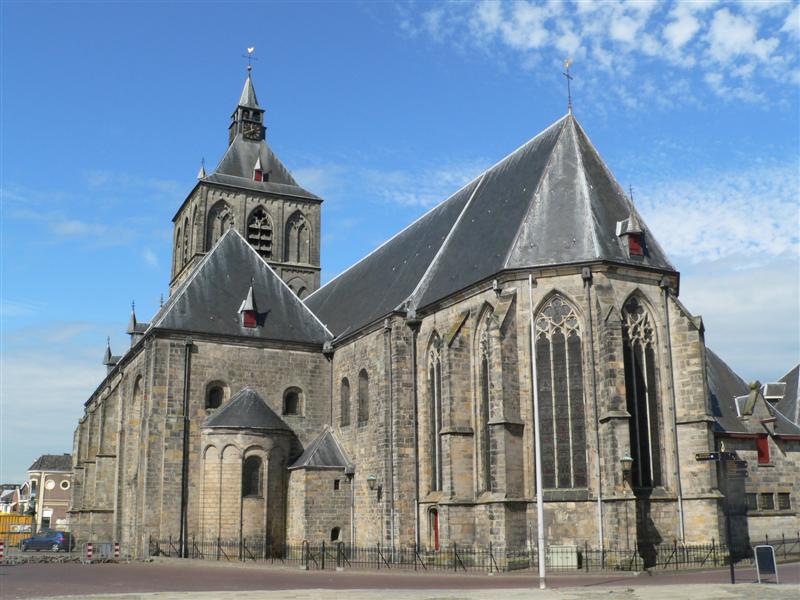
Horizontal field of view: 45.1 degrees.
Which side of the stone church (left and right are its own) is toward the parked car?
front

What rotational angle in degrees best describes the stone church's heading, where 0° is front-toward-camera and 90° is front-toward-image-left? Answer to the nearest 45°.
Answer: approximately 135°

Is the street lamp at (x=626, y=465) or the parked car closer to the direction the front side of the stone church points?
the parked car
